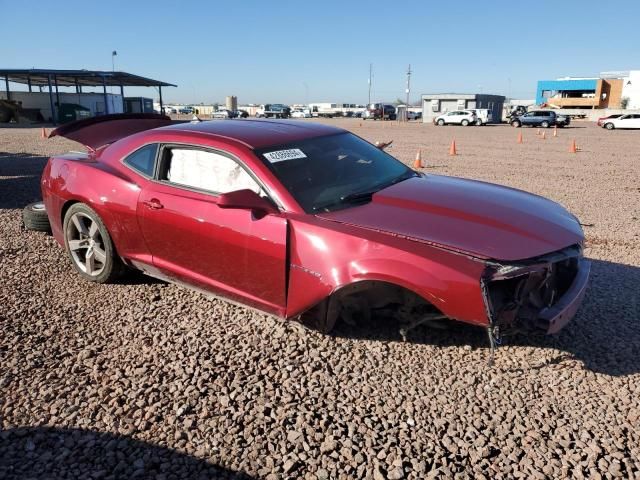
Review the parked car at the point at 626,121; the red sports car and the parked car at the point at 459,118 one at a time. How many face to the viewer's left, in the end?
2

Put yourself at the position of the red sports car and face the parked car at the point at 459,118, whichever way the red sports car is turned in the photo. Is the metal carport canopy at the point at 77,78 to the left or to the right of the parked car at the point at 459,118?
left

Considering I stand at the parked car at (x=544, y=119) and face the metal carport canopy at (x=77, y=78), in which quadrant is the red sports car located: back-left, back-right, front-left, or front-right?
front-left

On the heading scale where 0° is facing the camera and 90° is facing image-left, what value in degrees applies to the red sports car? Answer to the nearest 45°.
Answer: approximately 315°

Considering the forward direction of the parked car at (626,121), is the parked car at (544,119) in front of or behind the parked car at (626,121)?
in front

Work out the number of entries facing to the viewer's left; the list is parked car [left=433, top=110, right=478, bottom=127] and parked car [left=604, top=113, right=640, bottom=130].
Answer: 2

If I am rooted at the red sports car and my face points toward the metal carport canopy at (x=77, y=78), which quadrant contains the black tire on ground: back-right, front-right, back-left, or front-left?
front-left

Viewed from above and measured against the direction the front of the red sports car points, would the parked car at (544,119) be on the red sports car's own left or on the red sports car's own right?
on the red sports car's own left

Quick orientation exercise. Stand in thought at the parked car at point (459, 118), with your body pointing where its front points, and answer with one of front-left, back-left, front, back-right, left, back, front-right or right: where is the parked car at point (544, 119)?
back-left

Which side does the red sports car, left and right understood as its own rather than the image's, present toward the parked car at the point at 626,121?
left

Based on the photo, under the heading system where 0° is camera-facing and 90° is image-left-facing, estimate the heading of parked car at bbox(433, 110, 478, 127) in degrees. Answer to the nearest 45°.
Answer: approximately 90°

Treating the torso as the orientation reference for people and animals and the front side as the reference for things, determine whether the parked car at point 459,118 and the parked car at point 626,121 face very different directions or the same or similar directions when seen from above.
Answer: same or similar directions

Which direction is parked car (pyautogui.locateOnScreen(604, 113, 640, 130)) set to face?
to the viewer's left

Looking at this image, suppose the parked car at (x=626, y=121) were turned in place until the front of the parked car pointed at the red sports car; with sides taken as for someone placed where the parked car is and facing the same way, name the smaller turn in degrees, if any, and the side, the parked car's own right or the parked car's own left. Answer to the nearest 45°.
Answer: approximately 90° to the parked car's own left

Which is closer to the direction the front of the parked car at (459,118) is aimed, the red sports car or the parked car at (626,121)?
the red sports car

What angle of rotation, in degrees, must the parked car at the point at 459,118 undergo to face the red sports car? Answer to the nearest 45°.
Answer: approximately 90° to its left

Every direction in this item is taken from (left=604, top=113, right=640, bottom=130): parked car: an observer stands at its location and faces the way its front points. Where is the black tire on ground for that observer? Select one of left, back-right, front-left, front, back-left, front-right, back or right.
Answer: left

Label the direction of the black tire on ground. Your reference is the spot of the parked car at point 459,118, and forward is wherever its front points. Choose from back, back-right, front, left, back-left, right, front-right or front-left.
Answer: left

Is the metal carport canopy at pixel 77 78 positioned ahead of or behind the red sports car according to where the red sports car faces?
behind
